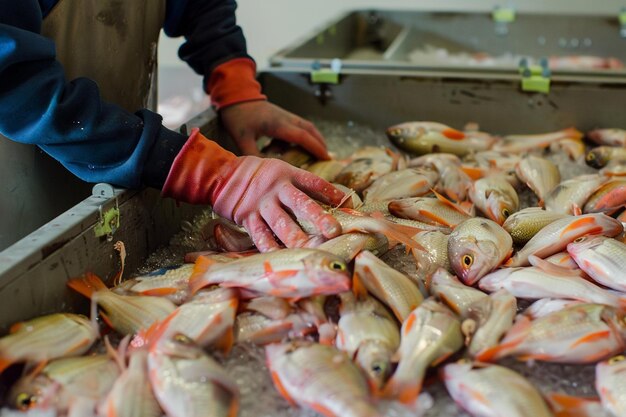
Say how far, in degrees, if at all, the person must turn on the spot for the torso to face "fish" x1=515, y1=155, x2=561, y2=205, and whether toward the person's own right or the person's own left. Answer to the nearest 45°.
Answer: approximately 45° to the person's own left

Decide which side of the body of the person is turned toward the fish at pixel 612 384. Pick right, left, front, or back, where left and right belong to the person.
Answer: front

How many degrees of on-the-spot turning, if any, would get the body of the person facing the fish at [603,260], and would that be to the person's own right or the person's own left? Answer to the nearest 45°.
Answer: approximately 45° to the person's own left

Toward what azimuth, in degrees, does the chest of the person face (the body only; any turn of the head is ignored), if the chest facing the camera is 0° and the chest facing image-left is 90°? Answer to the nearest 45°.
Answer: approximately 315°

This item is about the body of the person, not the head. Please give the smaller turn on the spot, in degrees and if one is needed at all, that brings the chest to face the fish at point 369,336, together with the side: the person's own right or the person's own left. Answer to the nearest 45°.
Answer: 0° — they already face it

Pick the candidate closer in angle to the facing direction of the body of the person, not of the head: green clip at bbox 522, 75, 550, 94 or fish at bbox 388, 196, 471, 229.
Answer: the fish

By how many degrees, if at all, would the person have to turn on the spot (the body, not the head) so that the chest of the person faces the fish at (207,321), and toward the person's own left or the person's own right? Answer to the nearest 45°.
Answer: approximately 45° to the person's own right

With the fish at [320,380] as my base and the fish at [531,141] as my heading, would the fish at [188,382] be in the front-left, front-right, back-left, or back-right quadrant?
back-left

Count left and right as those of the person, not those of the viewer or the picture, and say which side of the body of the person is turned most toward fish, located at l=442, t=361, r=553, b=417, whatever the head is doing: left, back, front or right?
front
